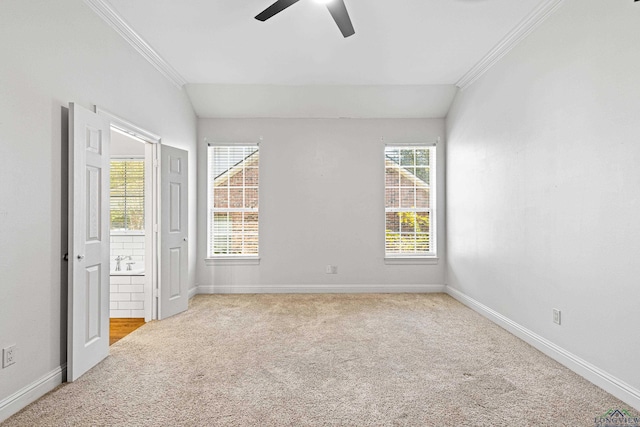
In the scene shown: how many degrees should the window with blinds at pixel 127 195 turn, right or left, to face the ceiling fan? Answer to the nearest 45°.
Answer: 0° — it already faces it

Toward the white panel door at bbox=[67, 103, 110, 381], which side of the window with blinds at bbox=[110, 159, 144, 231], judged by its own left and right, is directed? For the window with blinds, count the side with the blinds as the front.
front

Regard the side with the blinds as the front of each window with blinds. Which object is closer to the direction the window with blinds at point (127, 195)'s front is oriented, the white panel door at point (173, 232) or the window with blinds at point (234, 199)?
the white panel door

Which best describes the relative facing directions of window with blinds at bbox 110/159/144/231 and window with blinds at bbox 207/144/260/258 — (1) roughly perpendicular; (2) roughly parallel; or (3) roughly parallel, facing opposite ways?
roughly parallel

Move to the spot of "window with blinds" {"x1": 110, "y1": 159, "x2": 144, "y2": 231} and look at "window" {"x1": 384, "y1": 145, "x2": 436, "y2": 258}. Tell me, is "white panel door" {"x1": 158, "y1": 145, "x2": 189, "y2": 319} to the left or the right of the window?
right

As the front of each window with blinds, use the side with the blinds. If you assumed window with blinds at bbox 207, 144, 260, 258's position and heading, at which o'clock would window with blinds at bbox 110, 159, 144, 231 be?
window with blinds at bbox 110, 159, 144, 231 is roughly at 3 o'clock from window with blinds at bbox 207, 144, 260, 258.

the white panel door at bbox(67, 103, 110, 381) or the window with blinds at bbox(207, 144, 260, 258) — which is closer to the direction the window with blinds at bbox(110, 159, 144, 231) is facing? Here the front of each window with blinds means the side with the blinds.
the white panel door

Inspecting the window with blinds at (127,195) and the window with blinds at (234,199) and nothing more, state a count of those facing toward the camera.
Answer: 2

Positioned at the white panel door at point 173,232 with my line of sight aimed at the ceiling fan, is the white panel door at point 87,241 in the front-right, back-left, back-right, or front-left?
front-right

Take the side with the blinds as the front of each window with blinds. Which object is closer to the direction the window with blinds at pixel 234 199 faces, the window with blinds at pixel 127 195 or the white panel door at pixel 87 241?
the white panel door

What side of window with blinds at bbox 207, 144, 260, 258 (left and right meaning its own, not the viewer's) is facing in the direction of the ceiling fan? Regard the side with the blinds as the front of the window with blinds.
front

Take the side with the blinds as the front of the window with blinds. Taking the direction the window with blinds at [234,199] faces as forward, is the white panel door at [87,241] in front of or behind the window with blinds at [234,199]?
in front

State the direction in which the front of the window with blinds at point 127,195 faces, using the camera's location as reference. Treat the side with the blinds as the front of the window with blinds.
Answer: facing the viewer

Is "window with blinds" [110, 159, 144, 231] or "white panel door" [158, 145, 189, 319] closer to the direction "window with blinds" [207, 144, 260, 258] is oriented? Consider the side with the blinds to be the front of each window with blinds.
the white panel door
